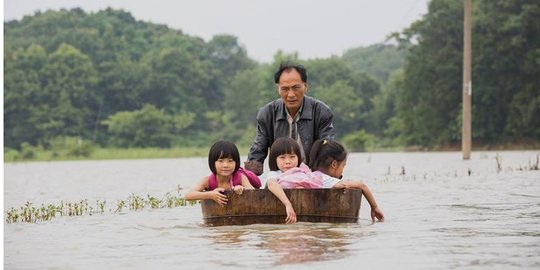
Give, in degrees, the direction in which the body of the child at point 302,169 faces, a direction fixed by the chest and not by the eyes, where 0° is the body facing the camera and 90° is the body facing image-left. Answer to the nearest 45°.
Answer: approximately 0°

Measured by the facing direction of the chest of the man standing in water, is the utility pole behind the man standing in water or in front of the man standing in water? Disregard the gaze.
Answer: behind

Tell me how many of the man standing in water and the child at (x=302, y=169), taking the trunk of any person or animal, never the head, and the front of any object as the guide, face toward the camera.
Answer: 2

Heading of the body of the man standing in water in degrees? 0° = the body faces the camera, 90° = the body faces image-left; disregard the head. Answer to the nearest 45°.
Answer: approximately 0°
